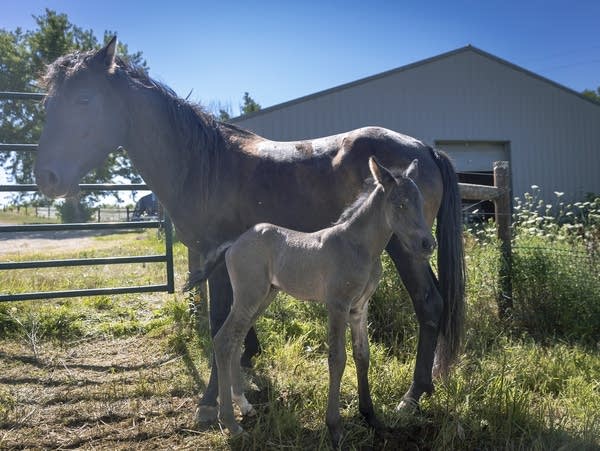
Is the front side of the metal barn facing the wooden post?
yes

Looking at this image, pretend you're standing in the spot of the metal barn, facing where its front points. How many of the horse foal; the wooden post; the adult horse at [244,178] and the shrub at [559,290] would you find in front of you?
4

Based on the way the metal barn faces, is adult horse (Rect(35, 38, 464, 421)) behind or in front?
in front

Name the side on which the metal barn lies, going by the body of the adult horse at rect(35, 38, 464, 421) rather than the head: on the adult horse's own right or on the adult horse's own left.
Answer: on the adult horse's own right

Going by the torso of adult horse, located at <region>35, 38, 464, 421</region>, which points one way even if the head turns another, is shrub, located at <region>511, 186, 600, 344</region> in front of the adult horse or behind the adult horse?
behind

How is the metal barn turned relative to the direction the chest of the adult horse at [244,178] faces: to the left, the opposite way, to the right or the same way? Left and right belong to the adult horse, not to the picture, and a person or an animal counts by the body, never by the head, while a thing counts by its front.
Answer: to the left

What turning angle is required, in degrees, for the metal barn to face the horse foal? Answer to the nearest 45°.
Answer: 0° — it already faces it

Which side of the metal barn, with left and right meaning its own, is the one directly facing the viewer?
front

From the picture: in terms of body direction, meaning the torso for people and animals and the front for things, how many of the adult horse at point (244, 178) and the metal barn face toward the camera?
1

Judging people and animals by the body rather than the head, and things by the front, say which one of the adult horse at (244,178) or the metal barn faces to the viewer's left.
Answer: the adult horse

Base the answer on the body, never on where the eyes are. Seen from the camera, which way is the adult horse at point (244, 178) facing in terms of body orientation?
to the viewer's left
